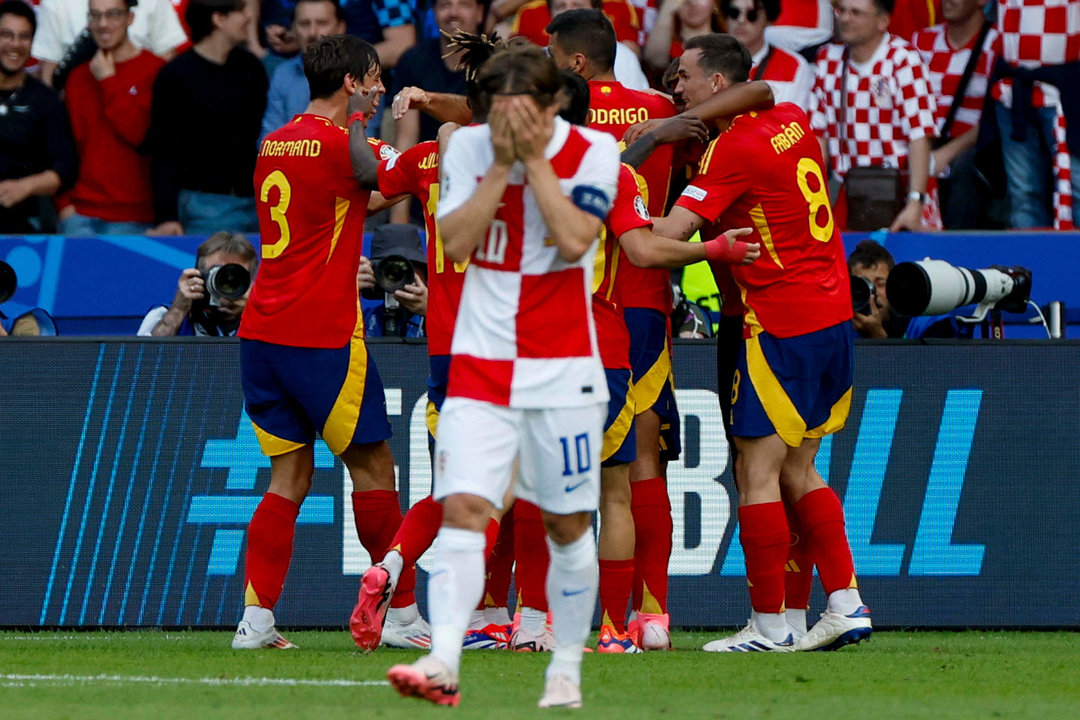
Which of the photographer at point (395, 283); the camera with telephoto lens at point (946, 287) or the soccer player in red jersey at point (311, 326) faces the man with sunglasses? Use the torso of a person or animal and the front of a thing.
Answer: the soccer player in red jersey

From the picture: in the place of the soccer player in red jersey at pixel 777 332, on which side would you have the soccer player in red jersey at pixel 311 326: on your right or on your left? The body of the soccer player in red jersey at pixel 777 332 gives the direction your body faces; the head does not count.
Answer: on your left

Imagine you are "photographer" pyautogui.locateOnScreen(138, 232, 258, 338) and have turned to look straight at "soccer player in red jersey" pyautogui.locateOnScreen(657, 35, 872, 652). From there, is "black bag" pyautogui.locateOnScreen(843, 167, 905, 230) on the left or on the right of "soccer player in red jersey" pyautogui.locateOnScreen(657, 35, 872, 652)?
left

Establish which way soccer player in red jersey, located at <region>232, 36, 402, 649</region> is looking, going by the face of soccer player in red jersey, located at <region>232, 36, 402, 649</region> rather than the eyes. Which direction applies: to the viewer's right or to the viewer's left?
to the viewer's right

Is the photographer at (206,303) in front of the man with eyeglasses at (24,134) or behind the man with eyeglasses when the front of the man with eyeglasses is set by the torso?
in front

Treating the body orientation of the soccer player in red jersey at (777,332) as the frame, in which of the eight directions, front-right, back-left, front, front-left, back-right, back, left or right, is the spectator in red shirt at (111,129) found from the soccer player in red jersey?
front

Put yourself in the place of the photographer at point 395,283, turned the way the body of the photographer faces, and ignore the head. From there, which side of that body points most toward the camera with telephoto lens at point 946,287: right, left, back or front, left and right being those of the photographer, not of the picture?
left

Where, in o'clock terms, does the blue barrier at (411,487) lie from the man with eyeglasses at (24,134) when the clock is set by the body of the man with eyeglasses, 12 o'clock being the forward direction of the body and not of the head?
The blue barrier is roughly at 11 o'clock from the man with eyeglasses.

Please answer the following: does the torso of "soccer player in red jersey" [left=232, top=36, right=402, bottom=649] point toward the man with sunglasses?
yes

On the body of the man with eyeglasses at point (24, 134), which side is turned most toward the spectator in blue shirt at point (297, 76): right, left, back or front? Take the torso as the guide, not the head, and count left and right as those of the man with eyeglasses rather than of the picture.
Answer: left

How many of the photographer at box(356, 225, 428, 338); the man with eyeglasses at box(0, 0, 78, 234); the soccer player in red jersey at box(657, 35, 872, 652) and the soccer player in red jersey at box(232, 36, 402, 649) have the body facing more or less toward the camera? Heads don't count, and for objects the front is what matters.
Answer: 2

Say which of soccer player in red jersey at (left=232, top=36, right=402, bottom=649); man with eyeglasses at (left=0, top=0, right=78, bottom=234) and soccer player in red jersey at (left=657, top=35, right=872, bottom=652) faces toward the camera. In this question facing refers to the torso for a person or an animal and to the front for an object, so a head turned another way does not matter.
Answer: the man with eyeglasses

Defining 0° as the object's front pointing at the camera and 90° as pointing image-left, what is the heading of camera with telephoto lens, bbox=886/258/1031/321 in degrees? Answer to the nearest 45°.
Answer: approximately 45°

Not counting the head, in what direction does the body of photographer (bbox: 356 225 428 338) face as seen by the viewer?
toward the camera

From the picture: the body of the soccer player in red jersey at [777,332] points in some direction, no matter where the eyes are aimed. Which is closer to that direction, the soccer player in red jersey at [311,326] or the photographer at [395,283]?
the photographer

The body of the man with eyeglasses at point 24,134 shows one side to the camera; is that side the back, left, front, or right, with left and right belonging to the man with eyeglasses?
front
